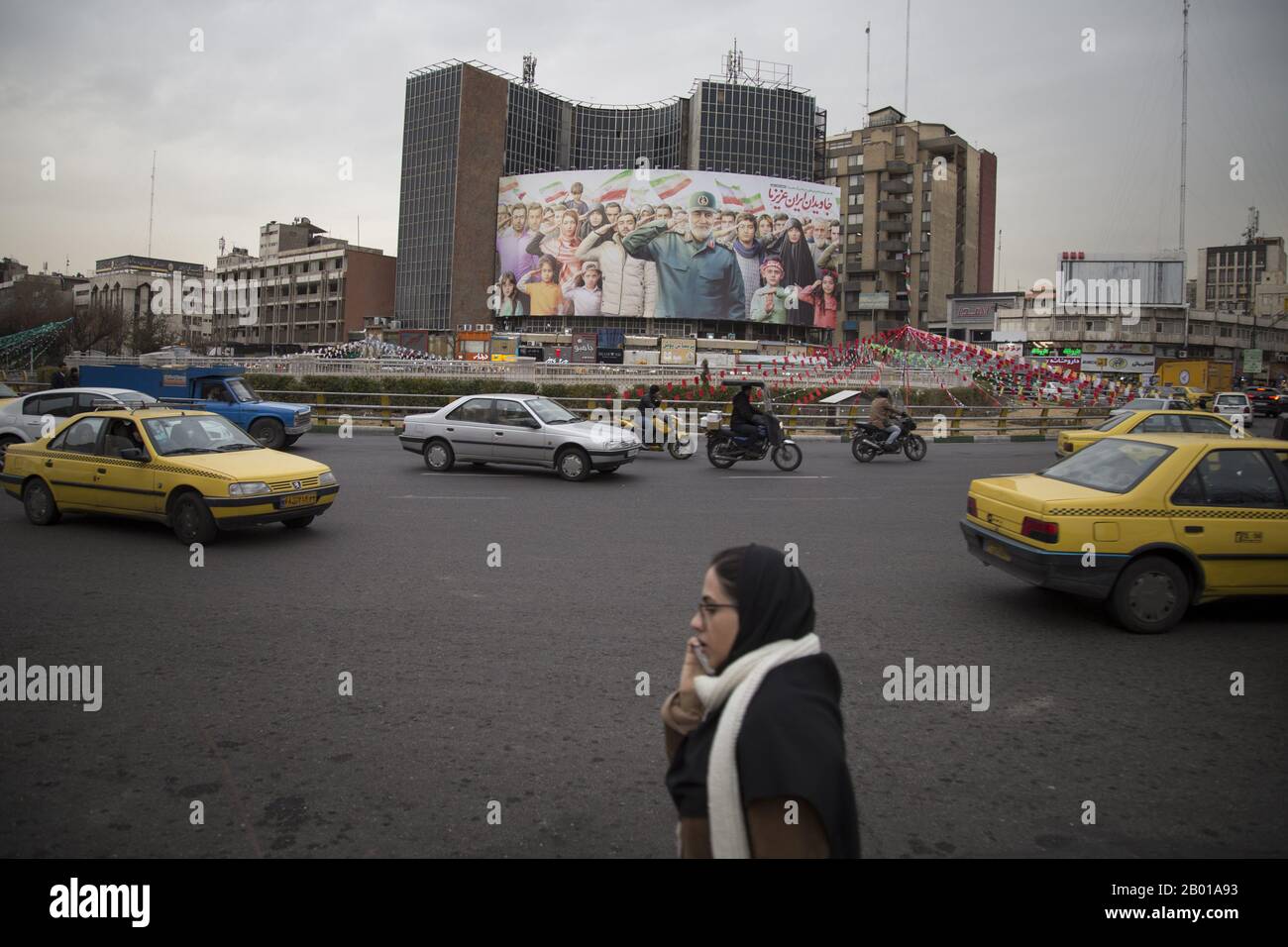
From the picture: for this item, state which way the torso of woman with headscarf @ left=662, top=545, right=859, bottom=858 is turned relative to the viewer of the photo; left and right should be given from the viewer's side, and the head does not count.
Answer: facing to the left of the viewer

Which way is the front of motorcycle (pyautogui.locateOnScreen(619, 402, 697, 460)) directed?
to the viewer's right

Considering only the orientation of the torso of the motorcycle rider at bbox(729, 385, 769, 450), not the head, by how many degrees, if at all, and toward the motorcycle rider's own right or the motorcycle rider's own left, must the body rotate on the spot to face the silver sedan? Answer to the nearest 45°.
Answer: approximately 135° to the motorcycle rider's own right

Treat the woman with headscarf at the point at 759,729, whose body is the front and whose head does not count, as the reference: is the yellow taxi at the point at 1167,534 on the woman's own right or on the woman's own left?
on the woman's own right

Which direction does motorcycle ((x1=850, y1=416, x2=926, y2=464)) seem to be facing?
to the viewer's right

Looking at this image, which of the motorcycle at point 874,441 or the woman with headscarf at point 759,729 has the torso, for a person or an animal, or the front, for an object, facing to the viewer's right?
the motorcycle

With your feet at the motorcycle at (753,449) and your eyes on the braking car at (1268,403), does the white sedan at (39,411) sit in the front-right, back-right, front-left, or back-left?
back-left

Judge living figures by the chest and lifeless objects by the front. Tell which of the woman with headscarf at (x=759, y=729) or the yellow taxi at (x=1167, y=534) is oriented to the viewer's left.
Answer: the woman with headscarf

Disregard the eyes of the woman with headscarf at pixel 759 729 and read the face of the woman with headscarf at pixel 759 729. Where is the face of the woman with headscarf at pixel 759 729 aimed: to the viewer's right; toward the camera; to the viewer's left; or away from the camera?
to the viewer's left
